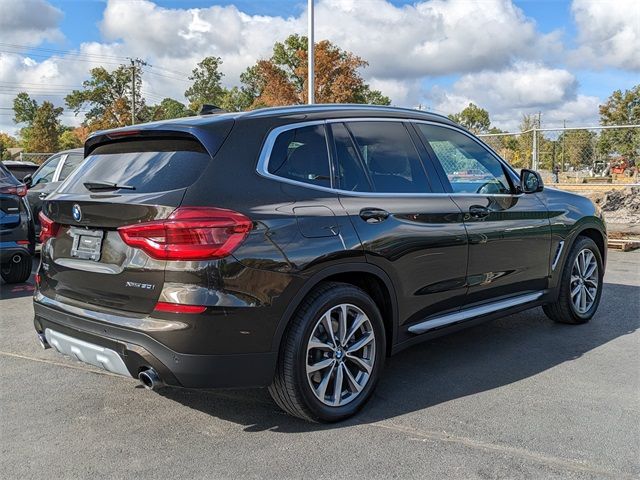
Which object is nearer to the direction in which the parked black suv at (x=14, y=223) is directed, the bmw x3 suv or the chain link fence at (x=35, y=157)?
the chain link fence

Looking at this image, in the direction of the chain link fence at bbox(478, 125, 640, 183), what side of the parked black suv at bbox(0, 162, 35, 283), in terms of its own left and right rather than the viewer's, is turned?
right

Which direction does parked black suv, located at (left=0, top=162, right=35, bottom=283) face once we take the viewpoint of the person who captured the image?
facing away from the viewer

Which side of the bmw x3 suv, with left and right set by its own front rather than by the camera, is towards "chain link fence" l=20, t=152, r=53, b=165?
left

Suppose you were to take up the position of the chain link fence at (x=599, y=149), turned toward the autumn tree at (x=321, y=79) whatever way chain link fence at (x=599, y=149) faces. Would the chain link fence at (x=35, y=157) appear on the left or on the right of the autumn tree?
left

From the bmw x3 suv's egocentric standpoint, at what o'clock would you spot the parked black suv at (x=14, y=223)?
The parked black suv is roughly at 9 o'clock from the bmw x3 suv.

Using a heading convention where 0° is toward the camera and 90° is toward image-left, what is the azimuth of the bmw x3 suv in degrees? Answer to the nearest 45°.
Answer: approximately 225°

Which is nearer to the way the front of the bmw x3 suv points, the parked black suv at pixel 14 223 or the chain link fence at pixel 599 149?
the chain link fence

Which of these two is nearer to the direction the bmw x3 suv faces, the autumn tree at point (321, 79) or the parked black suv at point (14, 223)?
the autumn tree

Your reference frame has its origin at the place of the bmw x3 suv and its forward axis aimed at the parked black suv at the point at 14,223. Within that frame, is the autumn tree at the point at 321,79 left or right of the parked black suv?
right

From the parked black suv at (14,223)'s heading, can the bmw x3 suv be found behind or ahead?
behind

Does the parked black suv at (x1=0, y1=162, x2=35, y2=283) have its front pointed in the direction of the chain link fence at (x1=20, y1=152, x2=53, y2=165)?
yes

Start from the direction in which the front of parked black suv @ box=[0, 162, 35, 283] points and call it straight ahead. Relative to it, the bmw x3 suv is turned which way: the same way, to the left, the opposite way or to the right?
to the right
